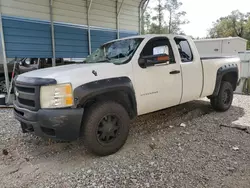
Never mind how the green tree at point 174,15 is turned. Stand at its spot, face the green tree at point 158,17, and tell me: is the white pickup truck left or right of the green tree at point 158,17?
left

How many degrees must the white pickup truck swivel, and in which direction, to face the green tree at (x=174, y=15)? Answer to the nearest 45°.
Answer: approximately 135° to its right

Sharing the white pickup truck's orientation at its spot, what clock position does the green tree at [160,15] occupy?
The green tree is roughly at 5 o'clock from the white pickup truck.

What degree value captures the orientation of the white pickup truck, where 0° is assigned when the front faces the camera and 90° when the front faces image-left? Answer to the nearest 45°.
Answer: approximately 45°

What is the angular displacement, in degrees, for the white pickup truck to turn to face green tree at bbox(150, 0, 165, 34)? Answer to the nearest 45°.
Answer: approximately 135° to its right
